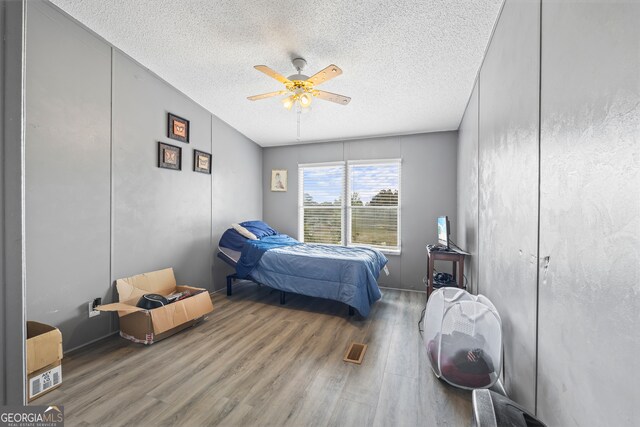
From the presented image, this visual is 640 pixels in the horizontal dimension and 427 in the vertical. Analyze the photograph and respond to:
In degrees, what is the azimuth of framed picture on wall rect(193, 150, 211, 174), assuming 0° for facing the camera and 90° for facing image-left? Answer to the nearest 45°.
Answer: approximately 315°

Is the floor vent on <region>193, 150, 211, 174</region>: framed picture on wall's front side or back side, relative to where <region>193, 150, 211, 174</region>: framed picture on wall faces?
on the front side

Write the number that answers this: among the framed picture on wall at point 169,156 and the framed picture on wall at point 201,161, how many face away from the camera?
0

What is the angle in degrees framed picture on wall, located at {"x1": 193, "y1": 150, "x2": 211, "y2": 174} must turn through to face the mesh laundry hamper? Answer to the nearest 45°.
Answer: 0° — it already faces it

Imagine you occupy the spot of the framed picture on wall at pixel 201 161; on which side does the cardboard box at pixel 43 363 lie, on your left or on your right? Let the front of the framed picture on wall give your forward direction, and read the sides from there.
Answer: on your right

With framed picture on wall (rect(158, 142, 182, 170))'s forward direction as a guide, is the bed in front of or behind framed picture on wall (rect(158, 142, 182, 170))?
in front

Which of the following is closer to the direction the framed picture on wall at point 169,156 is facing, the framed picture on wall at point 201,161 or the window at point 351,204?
the window

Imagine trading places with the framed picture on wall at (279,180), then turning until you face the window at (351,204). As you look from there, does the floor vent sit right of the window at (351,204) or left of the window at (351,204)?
right

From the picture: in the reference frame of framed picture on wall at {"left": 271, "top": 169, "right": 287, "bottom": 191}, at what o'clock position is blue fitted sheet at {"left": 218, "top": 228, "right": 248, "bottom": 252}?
The blue fitted sheet is roughly at 1 o'clock from the framed picture on wall.

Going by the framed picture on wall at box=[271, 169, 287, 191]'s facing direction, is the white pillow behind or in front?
in front

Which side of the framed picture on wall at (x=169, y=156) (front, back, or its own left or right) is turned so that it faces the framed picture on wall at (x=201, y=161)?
left

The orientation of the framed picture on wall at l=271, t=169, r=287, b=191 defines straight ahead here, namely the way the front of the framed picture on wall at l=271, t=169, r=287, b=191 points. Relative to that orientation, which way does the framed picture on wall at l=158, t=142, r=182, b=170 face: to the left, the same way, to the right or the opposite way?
to the left

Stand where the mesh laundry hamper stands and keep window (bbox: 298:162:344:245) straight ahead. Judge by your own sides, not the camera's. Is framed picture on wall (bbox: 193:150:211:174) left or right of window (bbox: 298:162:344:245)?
left

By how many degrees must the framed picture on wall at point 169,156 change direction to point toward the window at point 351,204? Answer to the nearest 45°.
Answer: approximately 45° to its left
